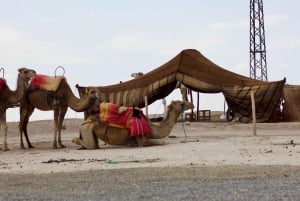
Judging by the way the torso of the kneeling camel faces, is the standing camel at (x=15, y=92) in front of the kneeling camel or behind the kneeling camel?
behind

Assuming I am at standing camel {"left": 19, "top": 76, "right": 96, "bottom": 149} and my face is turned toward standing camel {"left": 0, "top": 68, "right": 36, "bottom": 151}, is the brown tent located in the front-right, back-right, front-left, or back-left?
back-right

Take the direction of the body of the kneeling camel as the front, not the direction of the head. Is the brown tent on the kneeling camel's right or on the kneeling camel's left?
on the kneeling camel's left

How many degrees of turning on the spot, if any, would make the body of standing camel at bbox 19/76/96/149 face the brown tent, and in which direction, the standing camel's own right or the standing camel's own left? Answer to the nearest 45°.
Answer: approximately 45° to the standing camel's own left

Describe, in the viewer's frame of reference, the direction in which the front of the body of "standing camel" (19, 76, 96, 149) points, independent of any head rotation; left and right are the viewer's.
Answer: facing to the right of the viewer

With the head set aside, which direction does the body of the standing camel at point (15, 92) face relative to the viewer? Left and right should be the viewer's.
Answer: facing to the right of the viewer

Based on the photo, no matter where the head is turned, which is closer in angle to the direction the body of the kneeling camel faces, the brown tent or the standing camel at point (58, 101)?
the brown tent

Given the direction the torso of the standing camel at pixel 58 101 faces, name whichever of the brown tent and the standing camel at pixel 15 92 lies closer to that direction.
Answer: the brown tent

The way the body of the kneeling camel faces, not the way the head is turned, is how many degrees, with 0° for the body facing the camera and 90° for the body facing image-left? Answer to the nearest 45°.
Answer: approximately 270°

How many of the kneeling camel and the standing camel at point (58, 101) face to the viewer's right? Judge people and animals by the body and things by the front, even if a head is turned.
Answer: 2

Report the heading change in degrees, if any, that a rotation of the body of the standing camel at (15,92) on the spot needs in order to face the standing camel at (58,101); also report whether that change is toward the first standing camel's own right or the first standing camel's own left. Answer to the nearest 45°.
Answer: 0° — it already faces it
